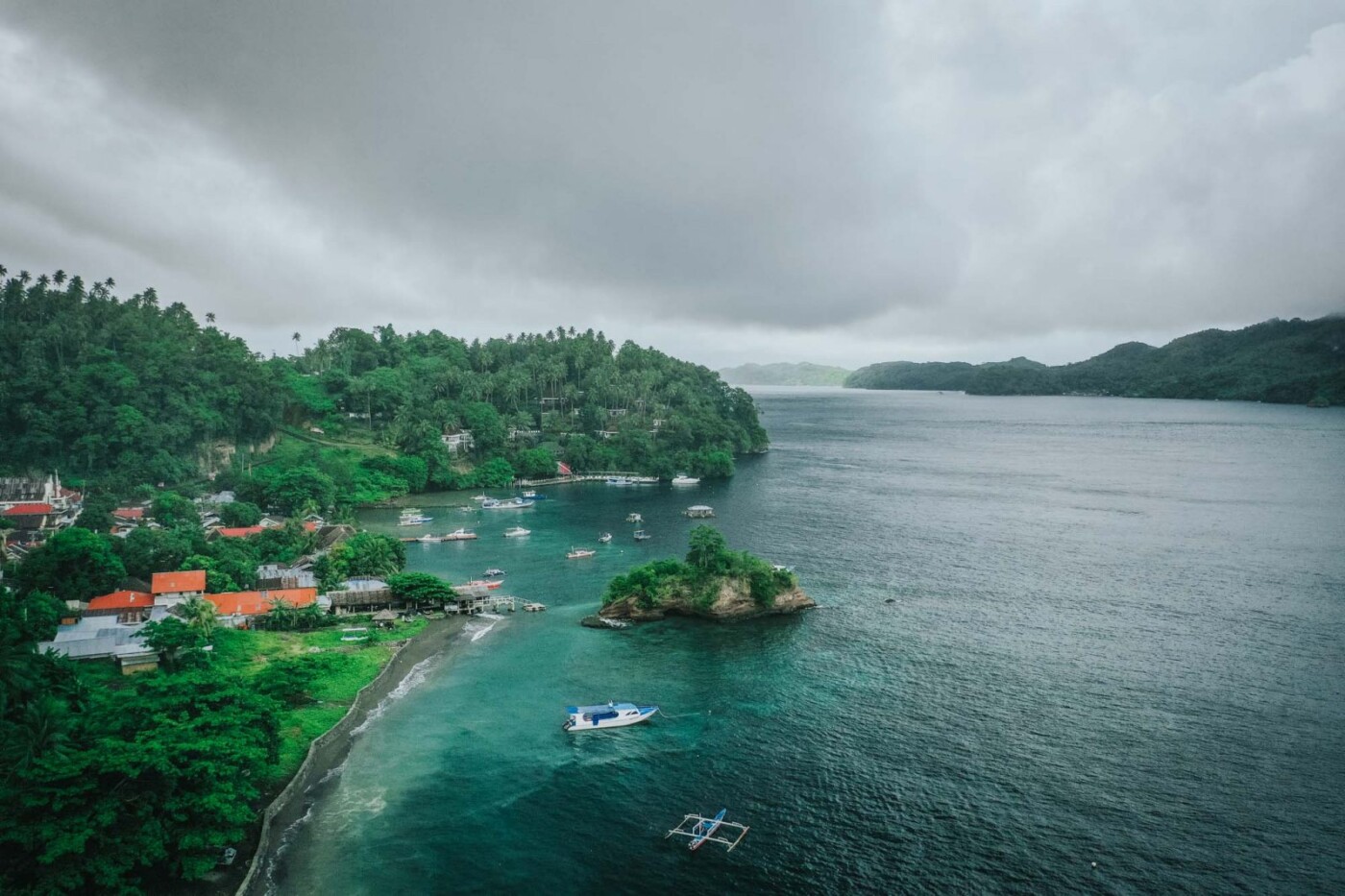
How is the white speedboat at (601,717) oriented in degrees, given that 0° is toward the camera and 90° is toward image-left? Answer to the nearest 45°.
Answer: approximately 270°

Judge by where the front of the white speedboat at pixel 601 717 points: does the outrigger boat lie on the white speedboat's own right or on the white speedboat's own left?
on the white speedboat's own right
